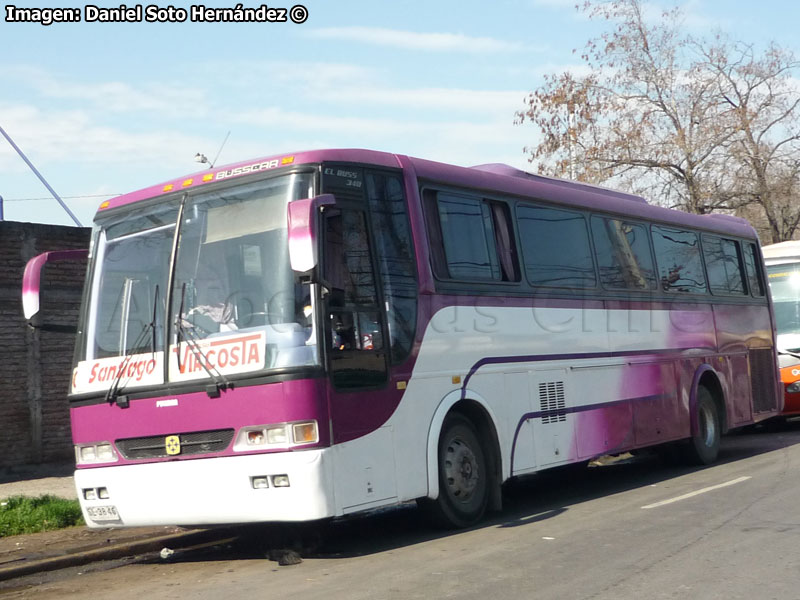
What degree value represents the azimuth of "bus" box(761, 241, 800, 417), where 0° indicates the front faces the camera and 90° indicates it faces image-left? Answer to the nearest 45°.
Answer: approximately 45°

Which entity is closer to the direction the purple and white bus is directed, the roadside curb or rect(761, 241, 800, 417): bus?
the roadside curb

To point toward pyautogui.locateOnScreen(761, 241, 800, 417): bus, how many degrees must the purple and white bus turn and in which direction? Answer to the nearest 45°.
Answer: approximately 180°

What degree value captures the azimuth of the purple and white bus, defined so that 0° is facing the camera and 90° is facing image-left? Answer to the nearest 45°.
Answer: approximately 45°

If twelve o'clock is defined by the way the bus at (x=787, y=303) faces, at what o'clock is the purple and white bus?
The purple and white bus is roughly at 11 o'clock from the bus.
